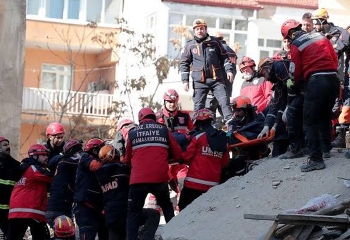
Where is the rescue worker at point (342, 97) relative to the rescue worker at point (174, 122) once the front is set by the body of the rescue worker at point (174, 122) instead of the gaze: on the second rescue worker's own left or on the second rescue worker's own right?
on the second rescue worker's own left

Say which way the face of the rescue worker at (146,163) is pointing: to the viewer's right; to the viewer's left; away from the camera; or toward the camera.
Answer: away from the camera

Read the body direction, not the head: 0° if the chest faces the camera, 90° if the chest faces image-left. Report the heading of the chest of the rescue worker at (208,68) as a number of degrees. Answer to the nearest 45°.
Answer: approximately 0°

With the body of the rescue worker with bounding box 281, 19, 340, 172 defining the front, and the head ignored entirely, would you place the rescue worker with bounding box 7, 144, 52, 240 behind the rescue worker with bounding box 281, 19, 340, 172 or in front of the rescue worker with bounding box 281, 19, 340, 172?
in front

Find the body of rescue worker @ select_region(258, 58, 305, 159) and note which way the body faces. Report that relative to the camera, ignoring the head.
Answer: to the viewer's left

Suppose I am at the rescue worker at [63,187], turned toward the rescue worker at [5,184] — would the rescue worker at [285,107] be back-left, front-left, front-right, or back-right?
back-right
